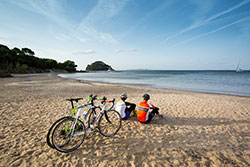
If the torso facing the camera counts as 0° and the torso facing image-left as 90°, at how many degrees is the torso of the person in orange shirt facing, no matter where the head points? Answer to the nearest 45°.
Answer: approximately 225°

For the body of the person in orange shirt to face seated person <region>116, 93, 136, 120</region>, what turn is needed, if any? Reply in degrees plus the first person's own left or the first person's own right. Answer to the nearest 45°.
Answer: approximately 135° to the first person's own left
